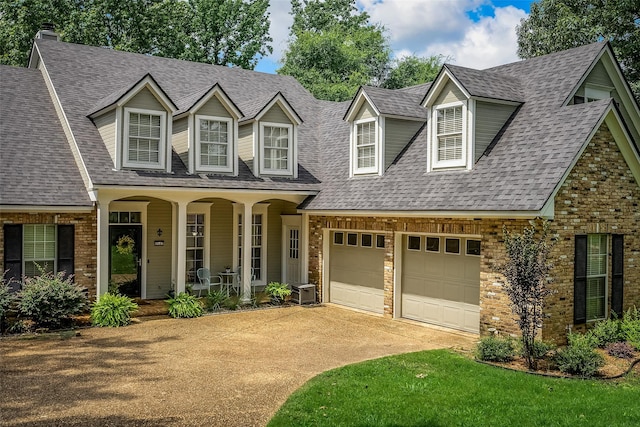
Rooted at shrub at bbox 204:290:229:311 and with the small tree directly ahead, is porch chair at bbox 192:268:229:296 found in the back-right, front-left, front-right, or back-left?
back-left

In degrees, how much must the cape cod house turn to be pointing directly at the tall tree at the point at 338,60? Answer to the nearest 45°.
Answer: approximately 135° to its left

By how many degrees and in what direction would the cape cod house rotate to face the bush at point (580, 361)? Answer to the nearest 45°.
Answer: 0° — it already faces it

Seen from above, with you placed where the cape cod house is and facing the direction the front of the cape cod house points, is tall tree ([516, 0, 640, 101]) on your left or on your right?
on your left

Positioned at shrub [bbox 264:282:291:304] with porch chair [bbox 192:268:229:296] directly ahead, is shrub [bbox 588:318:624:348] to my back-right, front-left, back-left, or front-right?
back-left

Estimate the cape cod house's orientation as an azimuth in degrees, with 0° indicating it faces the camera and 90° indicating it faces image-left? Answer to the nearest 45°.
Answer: approximately 315°

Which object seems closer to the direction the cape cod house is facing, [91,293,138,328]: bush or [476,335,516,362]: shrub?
the shrub
